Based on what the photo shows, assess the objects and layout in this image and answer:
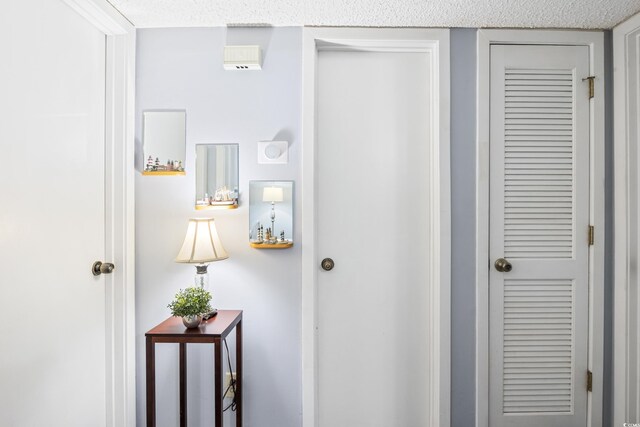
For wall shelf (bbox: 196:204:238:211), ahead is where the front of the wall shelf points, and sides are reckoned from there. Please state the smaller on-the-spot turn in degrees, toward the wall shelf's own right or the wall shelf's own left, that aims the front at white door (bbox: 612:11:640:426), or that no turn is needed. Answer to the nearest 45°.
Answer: approximately 90° to the wall shelf's own left

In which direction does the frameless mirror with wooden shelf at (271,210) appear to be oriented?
toward the camera

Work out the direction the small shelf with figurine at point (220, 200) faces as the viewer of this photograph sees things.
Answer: facing the viewer

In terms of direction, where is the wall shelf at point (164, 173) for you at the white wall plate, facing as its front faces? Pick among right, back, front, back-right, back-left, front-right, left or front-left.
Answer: right

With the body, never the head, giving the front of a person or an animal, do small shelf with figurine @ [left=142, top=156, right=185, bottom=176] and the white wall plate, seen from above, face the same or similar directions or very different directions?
same or similar directions

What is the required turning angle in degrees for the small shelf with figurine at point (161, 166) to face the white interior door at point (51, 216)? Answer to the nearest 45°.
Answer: approximately 45° to its right

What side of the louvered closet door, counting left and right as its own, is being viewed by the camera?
front

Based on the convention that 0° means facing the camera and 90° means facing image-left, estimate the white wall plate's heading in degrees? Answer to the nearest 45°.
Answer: approximately 0°

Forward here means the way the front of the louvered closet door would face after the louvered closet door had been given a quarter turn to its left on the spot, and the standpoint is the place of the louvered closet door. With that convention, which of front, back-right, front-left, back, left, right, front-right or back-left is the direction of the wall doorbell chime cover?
back-right

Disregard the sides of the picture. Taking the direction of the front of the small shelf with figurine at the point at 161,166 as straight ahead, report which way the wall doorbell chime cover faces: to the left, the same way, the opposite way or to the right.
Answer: the same way

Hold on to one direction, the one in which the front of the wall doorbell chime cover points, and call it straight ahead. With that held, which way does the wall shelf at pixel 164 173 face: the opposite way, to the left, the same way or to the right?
the same way
